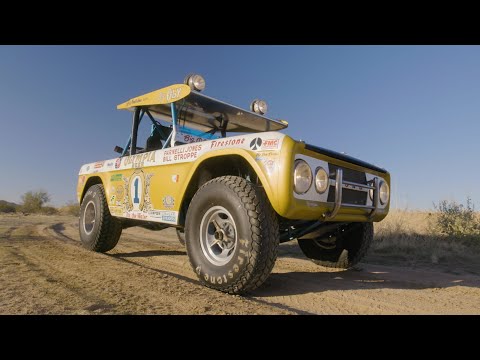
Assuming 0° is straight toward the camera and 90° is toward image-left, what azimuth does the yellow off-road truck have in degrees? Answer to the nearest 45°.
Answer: approximately 315°

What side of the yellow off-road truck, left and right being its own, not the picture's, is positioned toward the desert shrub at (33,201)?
back

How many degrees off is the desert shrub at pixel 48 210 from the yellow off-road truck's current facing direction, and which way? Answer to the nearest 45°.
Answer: approximately 180°

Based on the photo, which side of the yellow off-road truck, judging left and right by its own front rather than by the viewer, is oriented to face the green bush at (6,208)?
back
